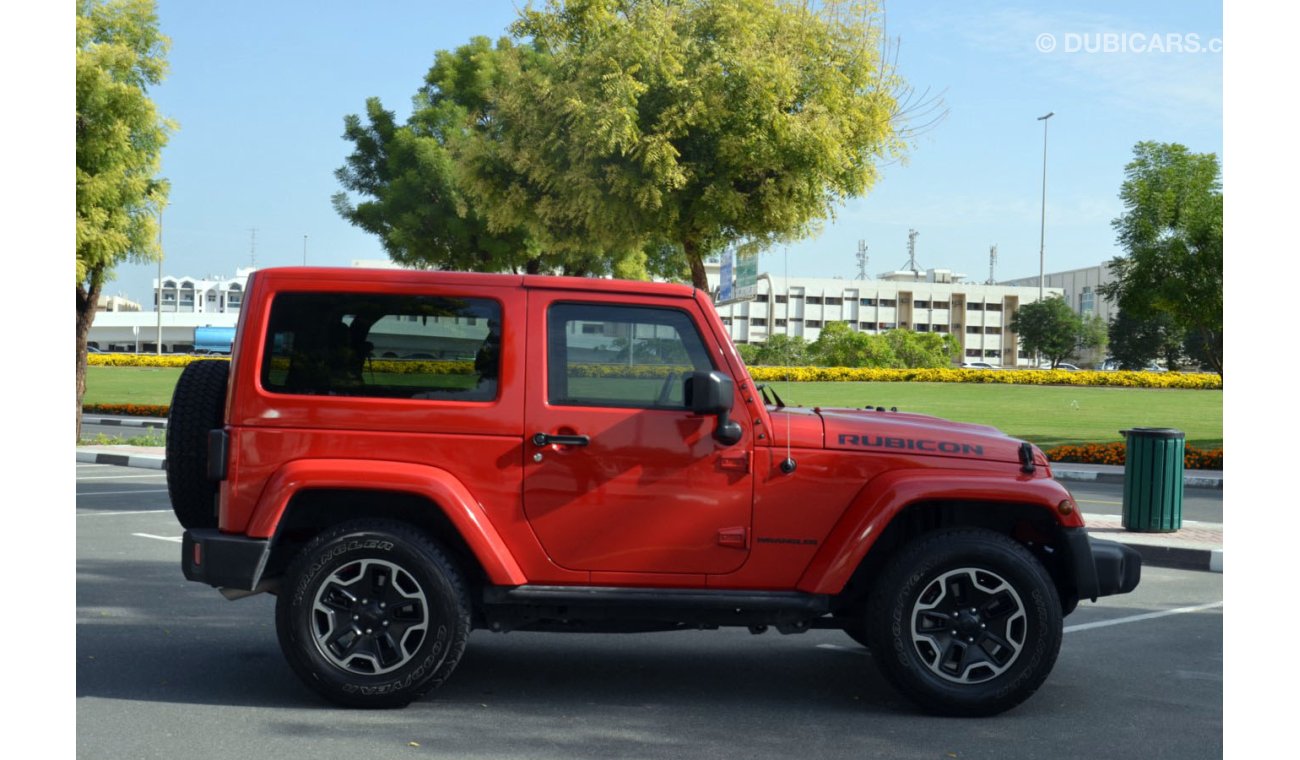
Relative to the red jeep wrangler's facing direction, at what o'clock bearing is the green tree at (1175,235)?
The green tree is roughly at 10 o'clock from the red jeep wrangler.

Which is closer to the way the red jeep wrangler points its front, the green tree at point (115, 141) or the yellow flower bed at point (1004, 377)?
the yellow flower bed

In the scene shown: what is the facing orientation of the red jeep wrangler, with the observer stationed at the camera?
facing to the right of the viewer

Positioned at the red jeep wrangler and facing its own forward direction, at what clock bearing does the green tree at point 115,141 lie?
The green tree is roughly at 8 o'clock from the red jeep wrangler.

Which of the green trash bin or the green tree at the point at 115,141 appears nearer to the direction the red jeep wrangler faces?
the green trash bin

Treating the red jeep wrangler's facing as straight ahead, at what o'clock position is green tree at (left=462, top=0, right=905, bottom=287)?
The green tree is roughly at 9 o'clock from the red jeep wrangler.

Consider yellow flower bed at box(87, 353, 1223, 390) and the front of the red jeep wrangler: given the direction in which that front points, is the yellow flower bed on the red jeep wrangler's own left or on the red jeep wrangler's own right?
on the red jeep wrangler's own left
